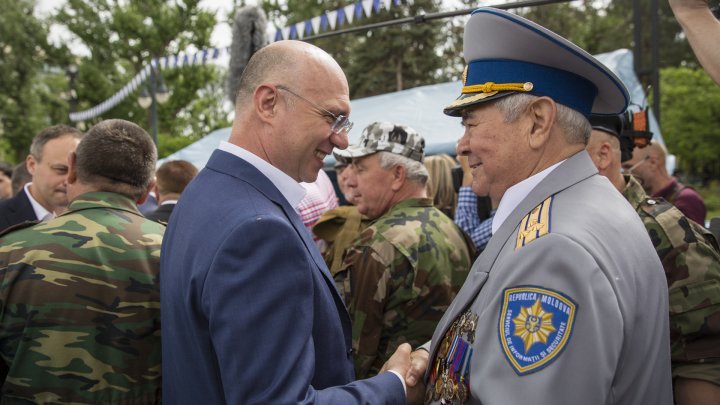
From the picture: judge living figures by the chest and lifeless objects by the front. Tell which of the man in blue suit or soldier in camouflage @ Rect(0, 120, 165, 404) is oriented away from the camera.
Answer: the soldier in camouflage

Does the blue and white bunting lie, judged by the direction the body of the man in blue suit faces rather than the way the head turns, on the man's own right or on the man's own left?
on the man's own left

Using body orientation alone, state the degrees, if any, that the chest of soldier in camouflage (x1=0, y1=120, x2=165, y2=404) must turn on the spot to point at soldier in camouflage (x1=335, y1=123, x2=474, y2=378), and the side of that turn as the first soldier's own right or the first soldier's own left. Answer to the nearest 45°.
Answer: approximately 90° to the first soldier's own right

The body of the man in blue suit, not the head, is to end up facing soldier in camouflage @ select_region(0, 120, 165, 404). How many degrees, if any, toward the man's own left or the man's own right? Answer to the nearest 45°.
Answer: approximately 135° to the man's own left

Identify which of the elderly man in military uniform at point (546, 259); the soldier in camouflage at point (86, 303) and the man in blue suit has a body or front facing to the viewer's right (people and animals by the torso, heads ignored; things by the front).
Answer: the man in blue suit

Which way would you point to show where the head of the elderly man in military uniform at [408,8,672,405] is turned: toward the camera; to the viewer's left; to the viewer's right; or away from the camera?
to the viewer's left

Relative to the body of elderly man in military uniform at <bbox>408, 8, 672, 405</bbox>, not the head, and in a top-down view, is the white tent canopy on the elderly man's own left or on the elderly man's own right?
on the elderly man's own right

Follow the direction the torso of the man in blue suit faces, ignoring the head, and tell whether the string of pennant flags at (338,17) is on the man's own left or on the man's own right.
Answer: on the man's own left

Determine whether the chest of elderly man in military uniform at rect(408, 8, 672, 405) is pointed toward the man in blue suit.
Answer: yes

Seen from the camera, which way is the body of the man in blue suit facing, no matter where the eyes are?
to the viewer's right

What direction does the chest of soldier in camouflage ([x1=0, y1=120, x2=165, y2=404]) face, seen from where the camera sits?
away from the camera

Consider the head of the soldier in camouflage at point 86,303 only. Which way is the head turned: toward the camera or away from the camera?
away from the camera

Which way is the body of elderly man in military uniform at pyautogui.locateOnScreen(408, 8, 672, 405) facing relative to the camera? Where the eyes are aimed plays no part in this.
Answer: to the viewer's left

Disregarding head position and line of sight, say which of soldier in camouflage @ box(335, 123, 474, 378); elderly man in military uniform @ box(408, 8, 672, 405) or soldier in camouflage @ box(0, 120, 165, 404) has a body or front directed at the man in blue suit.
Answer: the elderly man in military uniform

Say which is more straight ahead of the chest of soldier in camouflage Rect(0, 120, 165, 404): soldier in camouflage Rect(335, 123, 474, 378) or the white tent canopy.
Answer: the white tent canopy
